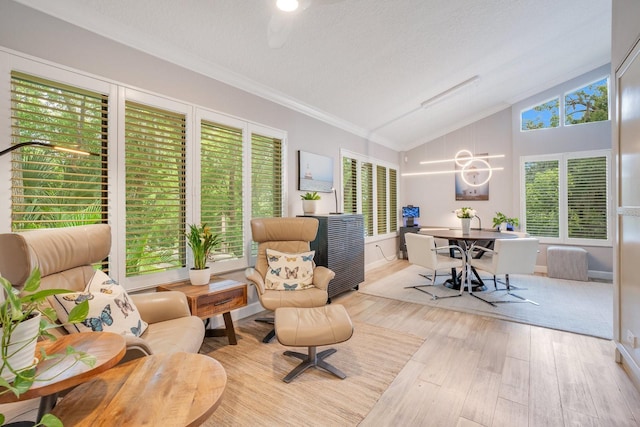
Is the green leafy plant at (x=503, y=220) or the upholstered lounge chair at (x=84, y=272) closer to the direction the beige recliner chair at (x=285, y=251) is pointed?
the upholstered lounge chair

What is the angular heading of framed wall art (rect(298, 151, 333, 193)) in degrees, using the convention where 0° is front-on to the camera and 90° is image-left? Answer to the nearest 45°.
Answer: approximately 315°

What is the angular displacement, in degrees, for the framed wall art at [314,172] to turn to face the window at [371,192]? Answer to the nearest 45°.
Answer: approximately 90° to its left

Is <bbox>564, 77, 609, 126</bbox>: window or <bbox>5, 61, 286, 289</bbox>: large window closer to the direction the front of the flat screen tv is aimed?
the large window

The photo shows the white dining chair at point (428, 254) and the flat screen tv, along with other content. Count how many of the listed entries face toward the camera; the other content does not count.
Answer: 1

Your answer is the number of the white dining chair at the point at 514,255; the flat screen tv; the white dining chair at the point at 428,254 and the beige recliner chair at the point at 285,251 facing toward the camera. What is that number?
2

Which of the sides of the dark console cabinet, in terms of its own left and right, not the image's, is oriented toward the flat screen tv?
left

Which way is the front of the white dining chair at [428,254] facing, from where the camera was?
facing away from the viewer and to the right of the viewer

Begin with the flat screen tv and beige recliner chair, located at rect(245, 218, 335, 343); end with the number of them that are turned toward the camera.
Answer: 2

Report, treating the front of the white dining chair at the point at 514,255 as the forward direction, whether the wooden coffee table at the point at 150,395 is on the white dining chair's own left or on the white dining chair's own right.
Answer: on the white dining chair's own left

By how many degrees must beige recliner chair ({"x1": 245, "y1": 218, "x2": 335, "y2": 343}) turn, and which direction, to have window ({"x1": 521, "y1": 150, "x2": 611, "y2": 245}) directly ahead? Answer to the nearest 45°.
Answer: approximately 90° to its left

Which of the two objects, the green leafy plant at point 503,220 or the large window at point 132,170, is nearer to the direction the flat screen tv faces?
the large window
